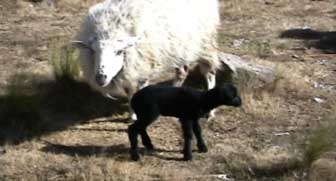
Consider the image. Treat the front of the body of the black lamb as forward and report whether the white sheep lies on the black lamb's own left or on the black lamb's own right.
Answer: on the black lamb's own left

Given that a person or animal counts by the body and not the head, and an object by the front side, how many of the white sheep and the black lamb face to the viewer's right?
1

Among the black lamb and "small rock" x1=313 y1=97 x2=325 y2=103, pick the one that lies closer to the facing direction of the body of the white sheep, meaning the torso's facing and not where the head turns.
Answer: the black lamb

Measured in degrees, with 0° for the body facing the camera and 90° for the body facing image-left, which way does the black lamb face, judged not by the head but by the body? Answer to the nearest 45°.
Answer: approximately 270°

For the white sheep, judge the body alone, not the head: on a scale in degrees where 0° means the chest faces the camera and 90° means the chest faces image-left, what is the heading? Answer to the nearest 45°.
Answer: approximately 45°

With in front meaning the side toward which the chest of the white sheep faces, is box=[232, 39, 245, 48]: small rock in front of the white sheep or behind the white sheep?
behind

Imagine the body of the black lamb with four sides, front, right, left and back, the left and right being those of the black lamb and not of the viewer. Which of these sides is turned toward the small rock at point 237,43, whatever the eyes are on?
left

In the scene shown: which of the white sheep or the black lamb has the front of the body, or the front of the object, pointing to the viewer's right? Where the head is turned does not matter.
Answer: the black lamb

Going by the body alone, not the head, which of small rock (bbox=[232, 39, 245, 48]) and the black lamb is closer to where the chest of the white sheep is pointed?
the black lamb
